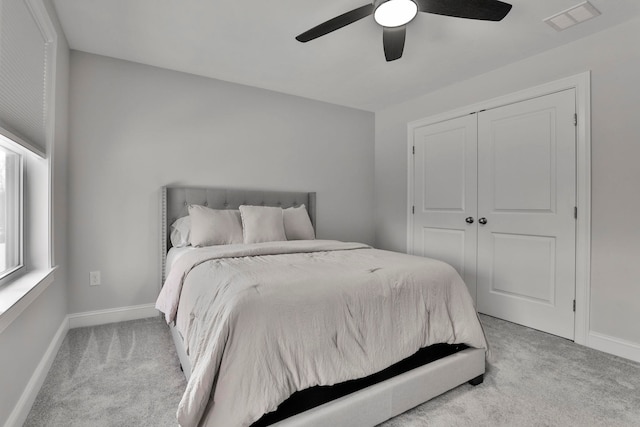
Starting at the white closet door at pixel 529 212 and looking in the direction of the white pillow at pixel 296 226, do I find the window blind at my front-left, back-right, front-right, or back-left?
front-left

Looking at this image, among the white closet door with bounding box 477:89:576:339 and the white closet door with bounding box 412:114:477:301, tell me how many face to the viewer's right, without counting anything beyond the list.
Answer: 0

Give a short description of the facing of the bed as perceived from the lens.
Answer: facing the viewer and to the right of the viewer

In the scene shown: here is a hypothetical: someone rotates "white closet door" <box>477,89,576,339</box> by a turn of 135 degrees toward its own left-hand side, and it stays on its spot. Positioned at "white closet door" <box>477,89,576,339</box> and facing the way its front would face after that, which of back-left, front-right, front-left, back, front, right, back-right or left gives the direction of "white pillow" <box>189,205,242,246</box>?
back-right

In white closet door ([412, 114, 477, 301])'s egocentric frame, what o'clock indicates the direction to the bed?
The bed is roughly at 11 o'clock from the white closet door.

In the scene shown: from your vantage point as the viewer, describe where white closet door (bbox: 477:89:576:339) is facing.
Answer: facing the viewer and to the left of the viewer

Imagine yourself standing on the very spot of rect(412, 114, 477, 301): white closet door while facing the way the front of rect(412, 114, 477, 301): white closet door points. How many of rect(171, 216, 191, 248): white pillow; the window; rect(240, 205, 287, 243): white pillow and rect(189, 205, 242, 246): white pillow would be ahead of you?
4

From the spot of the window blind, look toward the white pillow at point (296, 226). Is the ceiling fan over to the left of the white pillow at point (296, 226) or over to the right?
right

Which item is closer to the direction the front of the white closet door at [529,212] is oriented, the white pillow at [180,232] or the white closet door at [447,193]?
the white pillow

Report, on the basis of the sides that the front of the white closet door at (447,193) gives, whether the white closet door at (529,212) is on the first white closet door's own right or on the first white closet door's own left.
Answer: on the first white closet door's own left

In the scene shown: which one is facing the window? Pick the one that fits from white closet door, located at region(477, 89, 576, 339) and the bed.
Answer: the white closet door

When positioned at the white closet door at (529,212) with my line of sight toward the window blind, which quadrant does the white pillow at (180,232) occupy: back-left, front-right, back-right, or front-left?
front-right

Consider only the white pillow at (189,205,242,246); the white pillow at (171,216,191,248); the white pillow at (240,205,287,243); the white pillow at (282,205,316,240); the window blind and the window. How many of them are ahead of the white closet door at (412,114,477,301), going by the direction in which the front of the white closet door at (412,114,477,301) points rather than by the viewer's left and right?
6

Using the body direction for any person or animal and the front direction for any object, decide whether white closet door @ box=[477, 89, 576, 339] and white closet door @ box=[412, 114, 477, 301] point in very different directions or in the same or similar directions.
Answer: same or similar directions
